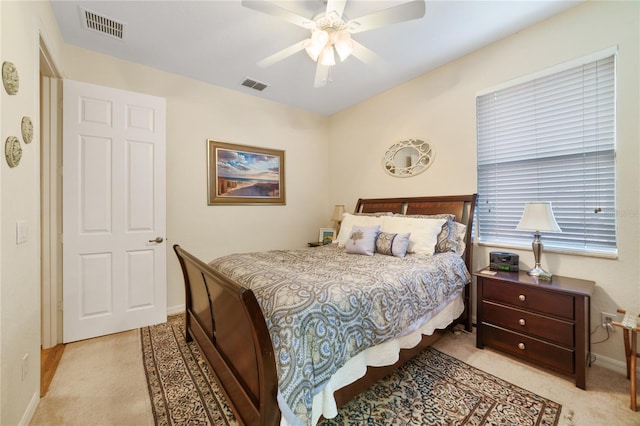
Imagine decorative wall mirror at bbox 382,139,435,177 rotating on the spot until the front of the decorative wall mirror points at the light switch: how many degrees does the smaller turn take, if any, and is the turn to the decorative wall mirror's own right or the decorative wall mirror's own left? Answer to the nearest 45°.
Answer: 0° — it already faces it

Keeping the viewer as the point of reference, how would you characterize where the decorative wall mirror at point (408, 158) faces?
facing the viewer and to the left of the viewer

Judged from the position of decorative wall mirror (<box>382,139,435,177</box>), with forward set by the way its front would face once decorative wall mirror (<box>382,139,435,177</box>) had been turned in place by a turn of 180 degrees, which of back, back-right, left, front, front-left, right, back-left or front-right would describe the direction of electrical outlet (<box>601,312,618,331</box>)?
right

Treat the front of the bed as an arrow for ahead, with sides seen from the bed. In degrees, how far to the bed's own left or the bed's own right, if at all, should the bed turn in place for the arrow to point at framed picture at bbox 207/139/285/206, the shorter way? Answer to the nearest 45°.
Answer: approximately 90° to the bed's own right

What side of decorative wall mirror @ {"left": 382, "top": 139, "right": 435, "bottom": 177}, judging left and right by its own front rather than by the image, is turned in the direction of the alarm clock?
left

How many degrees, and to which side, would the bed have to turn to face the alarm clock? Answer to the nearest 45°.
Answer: approximately 180°

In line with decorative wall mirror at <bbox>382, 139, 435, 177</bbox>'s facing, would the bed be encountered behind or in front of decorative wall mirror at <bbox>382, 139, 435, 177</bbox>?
in front

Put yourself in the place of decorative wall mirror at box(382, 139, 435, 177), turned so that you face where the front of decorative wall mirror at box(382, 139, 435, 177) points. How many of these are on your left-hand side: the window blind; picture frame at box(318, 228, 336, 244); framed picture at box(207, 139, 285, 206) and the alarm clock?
2

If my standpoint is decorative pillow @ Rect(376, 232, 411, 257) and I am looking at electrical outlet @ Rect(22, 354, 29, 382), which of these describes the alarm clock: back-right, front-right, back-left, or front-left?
back-left

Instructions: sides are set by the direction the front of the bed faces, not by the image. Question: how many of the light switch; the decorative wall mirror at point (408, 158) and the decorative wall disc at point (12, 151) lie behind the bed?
1

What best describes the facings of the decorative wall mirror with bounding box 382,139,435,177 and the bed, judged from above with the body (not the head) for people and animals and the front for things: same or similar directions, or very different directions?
same or similar directions

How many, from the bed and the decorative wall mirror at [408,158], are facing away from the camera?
0

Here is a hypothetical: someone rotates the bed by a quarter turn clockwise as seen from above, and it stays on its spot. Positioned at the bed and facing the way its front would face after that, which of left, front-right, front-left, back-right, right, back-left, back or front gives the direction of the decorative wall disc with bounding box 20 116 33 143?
front-left
